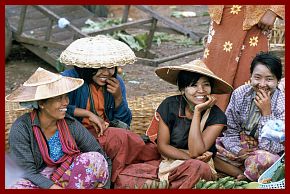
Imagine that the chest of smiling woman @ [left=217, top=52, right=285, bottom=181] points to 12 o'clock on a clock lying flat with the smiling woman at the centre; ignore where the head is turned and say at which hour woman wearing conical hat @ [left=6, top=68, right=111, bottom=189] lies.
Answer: The woman wearing conical hat is roughly at 2 o'clock from the smiling woman.

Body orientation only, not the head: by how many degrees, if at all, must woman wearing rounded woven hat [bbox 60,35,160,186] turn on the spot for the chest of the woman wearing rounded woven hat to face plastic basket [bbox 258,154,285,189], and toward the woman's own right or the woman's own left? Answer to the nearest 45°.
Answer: approximately 45° to the woman's own left

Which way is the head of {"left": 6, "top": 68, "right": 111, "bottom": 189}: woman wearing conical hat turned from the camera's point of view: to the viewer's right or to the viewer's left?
to the viewer's right

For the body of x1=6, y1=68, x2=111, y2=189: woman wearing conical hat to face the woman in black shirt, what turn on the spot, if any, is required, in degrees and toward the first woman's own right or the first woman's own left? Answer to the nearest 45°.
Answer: approximately 45° to the first woman's own left

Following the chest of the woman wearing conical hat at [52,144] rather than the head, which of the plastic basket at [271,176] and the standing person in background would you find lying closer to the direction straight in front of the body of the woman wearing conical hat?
the plastic basket

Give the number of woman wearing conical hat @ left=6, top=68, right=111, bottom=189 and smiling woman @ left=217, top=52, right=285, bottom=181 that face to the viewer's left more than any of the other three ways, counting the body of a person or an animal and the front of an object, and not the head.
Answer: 0

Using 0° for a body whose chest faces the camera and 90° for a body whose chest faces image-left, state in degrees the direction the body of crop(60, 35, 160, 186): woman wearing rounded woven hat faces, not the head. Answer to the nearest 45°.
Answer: approximately 315°

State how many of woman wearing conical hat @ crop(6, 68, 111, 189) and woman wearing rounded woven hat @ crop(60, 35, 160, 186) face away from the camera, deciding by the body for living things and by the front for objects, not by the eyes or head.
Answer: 0

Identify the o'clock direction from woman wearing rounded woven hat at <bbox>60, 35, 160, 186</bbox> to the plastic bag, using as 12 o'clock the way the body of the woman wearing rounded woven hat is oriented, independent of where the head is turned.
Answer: The plastic bag is roughly at 11 o'clock from the woman wearing rounded woven hat.

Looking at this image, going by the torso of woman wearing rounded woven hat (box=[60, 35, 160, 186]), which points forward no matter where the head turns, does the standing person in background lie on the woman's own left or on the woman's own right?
on the woman's own left

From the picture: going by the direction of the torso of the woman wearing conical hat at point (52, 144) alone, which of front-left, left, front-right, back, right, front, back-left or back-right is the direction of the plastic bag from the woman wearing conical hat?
front-left
